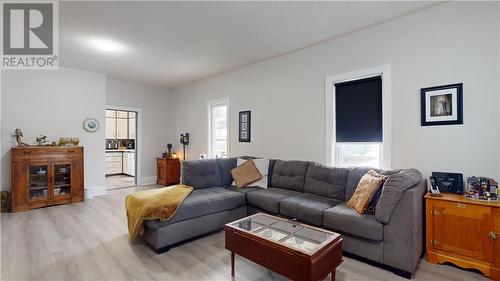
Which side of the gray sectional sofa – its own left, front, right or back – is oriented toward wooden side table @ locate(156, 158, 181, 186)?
right

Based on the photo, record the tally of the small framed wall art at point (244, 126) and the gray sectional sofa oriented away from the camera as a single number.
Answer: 0

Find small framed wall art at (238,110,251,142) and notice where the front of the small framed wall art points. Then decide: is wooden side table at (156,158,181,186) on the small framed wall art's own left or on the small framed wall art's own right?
on the small framed wall art's own right

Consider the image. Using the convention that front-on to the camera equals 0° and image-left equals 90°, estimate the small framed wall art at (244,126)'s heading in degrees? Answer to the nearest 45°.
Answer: approximately 45°

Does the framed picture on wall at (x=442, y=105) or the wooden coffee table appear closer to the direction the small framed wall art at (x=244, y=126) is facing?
the wooden coffee table

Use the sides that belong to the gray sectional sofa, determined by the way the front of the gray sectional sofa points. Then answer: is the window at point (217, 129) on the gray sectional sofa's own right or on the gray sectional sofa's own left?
on the gray sectional sofa's own right

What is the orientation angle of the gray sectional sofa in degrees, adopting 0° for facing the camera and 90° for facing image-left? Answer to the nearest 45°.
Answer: approximately 45°

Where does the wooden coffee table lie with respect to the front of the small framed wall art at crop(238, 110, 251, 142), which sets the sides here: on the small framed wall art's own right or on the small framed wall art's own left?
on the small framed wall art's own left

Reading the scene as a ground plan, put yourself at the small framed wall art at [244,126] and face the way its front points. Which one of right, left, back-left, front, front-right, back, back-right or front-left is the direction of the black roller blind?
left
